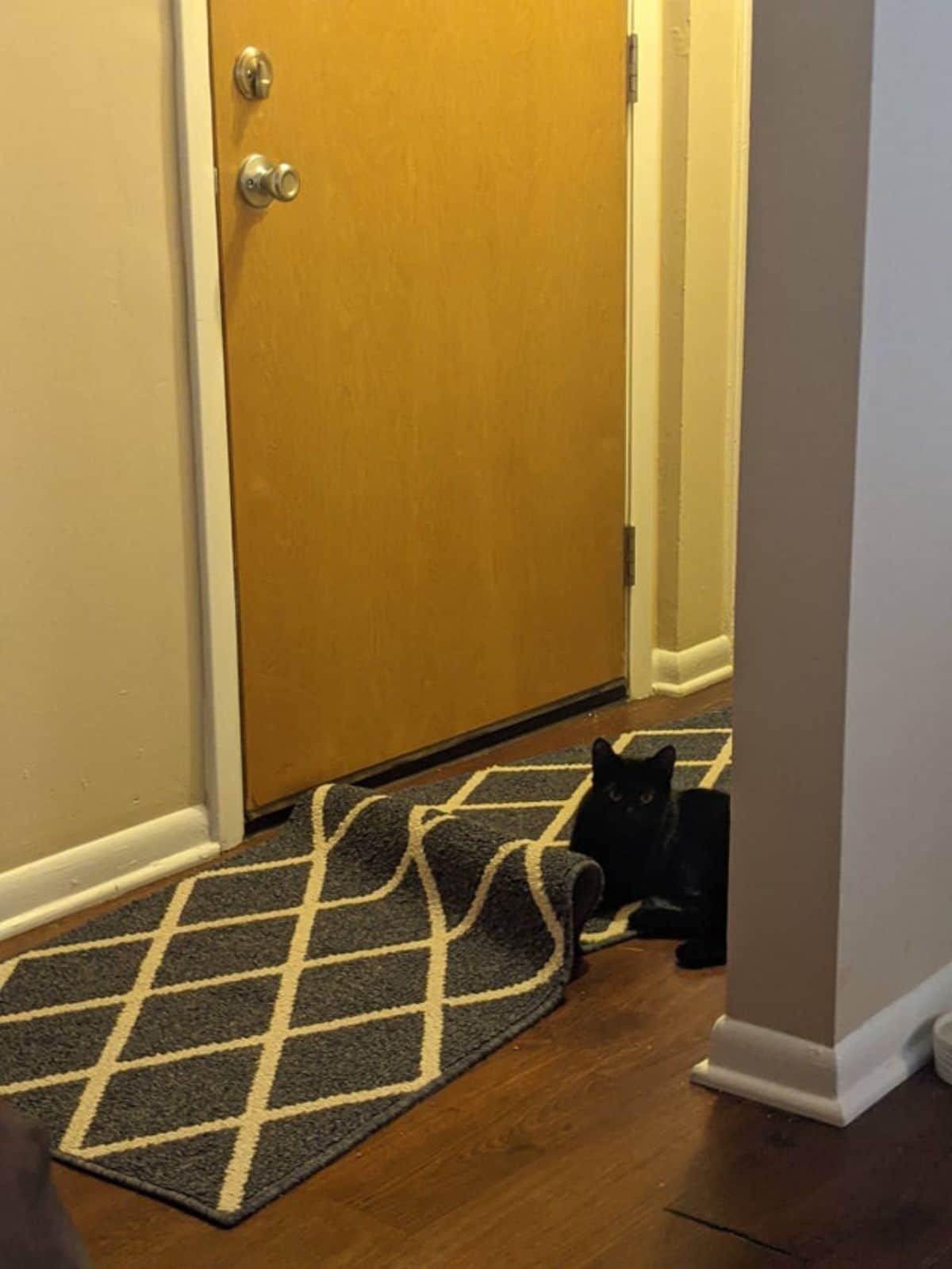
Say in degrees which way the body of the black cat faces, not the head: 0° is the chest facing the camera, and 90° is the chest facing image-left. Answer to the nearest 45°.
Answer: approximately 45°
